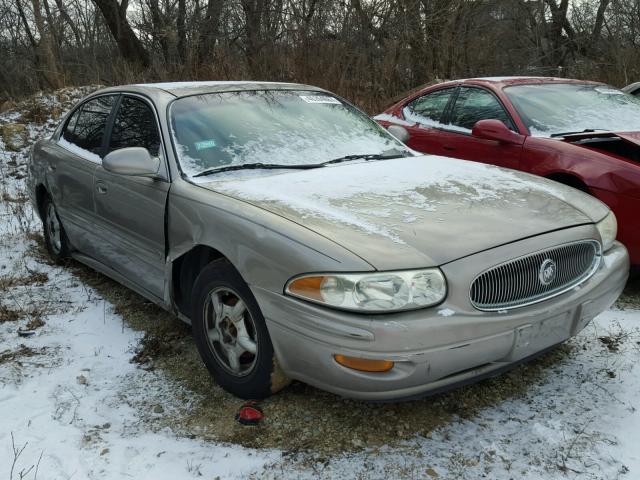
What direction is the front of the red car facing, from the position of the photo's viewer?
facing the viewer and to the right of the viewer
